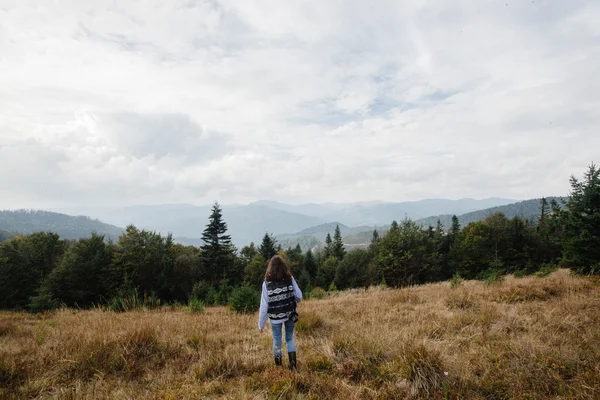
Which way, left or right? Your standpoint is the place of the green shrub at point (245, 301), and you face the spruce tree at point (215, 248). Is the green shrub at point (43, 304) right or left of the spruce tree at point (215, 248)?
left

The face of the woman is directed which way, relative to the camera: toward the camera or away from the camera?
away from the camera

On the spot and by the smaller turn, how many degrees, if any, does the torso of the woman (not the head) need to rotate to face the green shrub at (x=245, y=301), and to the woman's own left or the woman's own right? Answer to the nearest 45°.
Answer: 0° — they already face it

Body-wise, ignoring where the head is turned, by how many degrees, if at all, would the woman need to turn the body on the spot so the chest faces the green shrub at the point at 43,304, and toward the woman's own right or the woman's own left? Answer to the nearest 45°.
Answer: approximately 45° to the woman's own left

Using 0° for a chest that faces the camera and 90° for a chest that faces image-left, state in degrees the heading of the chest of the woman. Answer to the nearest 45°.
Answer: approximately 180°
